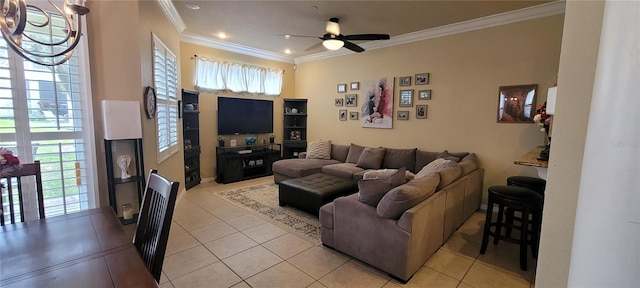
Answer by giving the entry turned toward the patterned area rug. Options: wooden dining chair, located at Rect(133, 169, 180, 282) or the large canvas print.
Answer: the large canvas print

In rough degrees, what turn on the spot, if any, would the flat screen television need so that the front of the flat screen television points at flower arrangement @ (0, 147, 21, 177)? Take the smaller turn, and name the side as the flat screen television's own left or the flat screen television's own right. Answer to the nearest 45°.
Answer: approximately 45° to the flat screen television's own right

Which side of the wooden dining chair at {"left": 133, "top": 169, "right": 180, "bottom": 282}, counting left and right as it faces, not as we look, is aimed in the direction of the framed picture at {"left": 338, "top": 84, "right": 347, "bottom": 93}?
back

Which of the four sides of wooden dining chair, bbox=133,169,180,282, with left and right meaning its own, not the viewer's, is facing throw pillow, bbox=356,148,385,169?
back

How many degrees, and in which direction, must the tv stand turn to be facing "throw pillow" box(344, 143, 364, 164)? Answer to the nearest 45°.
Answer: approximately 45° to its left

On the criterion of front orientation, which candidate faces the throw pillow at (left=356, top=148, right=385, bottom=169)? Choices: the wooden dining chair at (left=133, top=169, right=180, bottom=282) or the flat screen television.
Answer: the flat screen television
